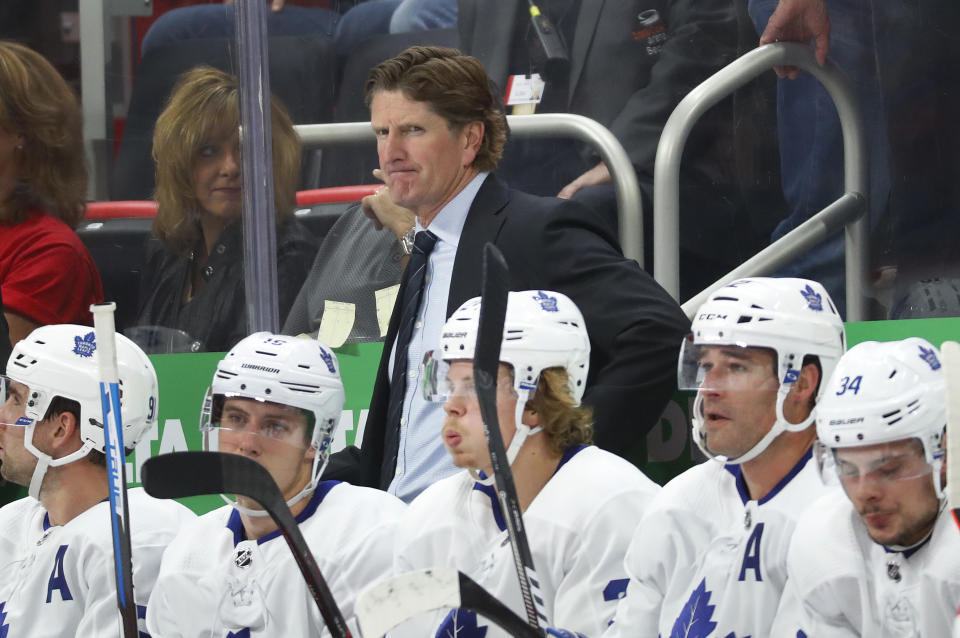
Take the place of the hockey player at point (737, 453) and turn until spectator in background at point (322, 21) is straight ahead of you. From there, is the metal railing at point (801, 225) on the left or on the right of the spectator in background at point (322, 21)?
right

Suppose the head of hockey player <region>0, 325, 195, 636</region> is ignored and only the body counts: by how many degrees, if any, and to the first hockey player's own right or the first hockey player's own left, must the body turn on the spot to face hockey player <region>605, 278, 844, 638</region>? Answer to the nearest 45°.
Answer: approximately 90° to the first hockey player's own left

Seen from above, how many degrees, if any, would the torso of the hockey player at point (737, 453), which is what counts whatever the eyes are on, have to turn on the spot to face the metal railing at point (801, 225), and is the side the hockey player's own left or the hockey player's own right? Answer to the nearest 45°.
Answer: approximately 135° to the hockey player's own right

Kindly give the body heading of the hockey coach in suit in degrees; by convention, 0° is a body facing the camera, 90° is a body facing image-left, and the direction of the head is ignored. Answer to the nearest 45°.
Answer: approximately 45°

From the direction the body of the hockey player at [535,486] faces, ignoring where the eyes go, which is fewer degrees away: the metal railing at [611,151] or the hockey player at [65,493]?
the hockey player

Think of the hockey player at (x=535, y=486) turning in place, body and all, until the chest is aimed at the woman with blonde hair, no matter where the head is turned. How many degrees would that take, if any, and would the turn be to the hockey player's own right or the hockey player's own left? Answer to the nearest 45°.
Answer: approximately 90° to the hockey player's own right

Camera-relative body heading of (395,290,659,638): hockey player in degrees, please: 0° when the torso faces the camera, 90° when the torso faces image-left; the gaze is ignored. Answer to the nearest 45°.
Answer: approximately 45°

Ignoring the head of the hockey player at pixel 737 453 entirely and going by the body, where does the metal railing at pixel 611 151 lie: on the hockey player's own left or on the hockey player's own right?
on the hockey player's own right
